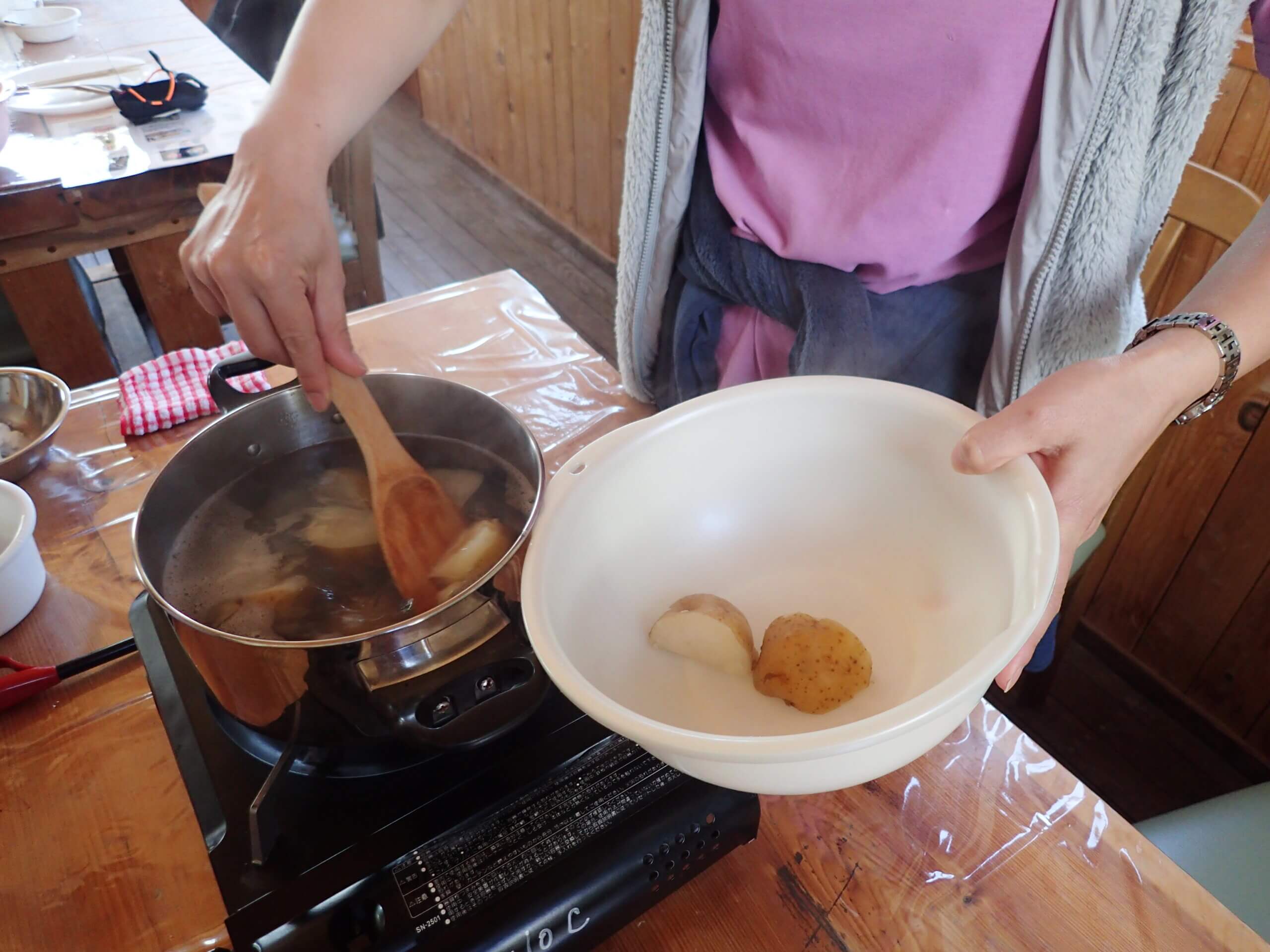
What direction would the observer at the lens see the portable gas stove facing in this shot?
facing the viewer and to the left of the viewer

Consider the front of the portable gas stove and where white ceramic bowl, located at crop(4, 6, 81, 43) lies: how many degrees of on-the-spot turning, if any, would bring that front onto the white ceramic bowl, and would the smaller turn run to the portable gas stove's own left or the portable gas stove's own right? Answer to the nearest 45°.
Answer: approximately 135° to the portable gas stove's own right

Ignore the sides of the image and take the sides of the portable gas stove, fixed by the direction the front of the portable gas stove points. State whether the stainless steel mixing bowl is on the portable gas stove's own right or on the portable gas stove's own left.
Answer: on the portable gas stove's own right
